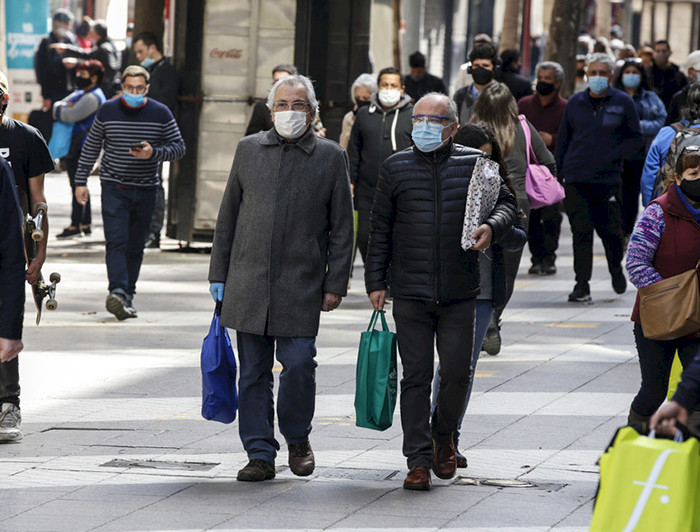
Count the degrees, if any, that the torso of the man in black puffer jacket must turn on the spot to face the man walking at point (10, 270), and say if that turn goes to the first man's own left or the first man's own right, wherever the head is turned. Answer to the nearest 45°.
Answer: approximately 45° to the first man's own right

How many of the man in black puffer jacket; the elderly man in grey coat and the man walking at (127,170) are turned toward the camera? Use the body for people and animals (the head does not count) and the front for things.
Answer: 3

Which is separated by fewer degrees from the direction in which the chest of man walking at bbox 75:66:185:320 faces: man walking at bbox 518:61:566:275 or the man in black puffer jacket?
the man in black puffer jacket

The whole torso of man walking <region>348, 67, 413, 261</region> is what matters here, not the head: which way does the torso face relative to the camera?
toward the camera

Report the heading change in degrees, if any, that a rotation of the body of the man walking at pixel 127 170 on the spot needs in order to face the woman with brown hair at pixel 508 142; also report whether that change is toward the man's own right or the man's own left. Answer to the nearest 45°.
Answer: approximately 45° to the man's own left

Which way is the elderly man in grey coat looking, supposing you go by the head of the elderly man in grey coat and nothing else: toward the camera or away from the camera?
toward the camera

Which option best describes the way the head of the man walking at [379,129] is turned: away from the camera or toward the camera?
toward the camera

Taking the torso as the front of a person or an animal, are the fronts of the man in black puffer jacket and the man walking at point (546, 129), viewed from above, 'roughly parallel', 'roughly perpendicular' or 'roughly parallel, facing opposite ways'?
roughly parallel

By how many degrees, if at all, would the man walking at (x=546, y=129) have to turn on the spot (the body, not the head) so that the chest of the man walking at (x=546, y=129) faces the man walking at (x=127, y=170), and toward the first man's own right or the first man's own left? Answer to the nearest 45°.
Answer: approximately 45° to the first man's own right

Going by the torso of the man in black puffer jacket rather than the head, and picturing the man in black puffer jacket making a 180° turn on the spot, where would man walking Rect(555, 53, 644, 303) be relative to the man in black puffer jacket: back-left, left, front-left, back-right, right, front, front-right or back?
front

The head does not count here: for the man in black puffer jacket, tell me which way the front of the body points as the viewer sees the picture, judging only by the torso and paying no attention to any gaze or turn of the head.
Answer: toward the camera

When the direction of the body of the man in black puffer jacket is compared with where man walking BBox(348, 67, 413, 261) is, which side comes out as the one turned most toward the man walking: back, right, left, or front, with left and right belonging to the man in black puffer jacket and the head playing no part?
back

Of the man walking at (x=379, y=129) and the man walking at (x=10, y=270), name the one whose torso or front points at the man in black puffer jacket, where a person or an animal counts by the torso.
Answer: the man walking at (x=379, y=129)

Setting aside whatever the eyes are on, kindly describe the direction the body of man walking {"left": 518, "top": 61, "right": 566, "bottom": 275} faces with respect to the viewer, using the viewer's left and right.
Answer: facing the viewer
